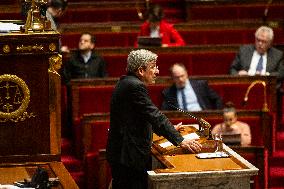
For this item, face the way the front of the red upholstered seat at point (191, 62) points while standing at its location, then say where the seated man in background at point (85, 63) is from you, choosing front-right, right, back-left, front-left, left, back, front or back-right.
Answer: right

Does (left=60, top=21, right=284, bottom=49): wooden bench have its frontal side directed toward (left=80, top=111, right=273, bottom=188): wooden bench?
yes

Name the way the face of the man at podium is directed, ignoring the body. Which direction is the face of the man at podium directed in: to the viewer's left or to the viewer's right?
to the viewer's right

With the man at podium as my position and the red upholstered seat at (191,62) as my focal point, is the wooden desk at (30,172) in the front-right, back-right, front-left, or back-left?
back-left

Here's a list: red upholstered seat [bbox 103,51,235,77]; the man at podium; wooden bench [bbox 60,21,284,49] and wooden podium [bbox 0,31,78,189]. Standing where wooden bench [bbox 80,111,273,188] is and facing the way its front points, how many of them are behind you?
2

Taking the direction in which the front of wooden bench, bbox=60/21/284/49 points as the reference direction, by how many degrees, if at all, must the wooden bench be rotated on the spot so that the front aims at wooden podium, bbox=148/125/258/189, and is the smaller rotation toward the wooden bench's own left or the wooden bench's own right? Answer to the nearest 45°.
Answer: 0° — it already faces it

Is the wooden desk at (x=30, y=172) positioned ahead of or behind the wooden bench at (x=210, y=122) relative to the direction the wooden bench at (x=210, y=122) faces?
ahead

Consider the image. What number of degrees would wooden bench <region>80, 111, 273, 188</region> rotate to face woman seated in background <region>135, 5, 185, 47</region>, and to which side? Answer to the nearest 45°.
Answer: approximately 180°
